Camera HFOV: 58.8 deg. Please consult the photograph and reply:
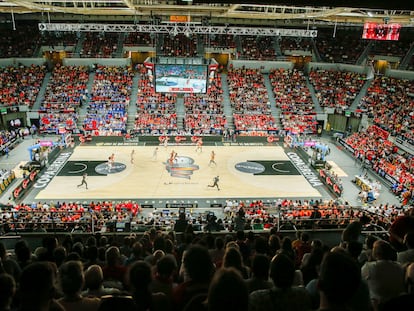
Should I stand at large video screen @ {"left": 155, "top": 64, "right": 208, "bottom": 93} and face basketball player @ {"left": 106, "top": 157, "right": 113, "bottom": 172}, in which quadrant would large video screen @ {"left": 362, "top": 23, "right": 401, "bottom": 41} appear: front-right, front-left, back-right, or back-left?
back-left

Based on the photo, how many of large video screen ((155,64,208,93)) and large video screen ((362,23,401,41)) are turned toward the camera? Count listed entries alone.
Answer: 2

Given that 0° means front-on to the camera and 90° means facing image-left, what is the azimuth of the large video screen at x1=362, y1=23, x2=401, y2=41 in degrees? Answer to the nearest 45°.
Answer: approximately 0°

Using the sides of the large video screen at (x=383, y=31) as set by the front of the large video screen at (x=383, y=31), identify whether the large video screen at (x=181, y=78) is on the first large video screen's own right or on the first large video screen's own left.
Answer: on the first large video screen's own right

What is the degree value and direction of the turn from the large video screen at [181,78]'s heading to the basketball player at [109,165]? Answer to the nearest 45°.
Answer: approximately 45° to its right

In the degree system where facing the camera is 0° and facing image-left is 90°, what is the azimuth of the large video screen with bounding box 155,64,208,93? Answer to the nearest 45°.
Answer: approximately 0°

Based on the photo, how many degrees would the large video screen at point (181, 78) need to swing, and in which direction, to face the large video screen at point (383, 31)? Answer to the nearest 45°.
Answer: approximately 90° to its left

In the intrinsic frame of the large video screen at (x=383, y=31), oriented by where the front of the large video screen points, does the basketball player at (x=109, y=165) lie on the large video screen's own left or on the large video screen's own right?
on the large video screen's own right
